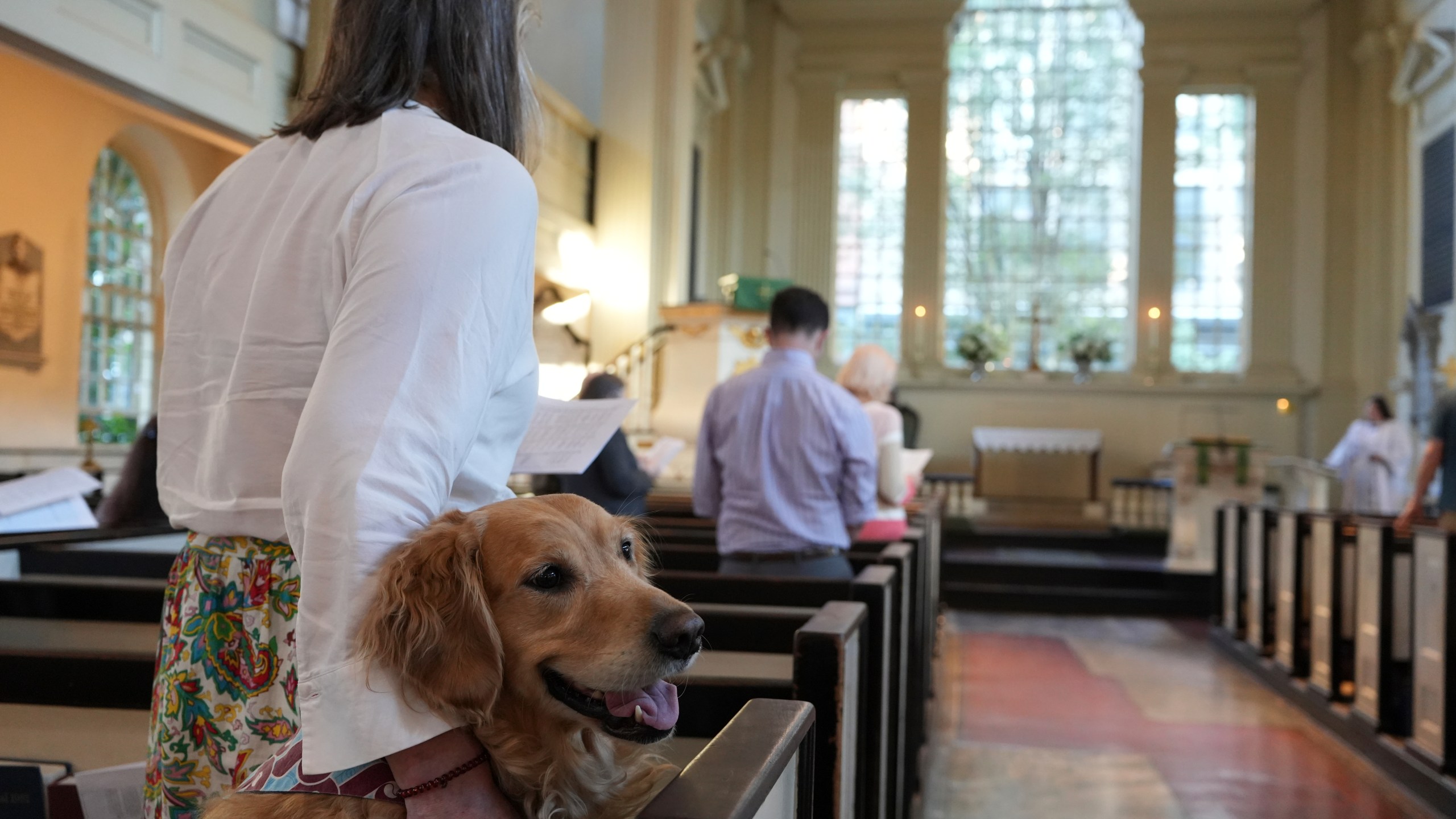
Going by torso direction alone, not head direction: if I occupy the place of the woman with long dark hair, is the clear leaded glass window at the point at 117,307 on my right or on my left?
on my left

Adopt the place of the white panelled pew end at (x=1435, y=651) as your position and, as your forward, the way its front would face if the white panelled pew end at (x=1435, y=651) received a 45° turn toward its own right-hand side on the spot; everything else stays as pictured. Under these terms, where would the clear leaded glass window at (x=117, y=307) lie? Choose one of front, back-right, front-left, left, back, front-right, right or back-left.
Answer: back-left

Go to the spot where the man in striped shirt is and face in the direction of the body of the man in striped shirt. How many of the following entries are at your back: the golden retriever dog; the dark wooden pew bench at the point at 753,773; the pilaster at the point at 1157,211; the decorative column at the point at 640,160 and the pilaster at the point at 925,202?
2

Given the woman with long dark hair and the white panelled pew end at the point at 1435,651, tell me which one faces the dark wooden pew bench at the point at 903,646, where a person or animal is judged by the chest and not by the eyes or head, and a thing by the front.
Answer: the woman with long dark hair

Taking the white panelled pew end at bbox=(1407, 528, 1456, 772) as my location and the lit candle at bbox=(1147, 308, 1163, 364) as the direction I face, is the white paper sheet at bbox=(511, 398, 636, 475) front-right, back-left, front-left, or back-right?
back-left

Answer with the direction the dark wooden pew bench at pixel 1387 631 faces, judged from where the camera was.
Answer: facing away from the viewer

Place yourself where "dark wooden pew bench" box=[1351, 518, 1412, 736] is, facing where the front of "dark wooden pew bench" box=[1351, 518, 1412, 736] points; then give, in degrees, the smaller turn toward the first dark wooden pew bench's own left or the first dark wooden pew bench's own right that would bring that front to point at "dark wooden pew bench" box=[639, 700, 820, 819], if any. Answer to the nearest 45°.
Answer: approximately 180°

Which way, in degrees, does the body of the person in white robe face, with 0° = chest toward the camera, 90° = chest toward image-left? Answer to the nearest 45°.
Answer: approximately 45°

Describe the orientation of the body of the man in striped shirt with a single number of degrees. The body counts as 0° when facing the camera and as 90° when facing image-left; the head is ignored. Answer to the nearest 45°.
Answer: approximately 180°

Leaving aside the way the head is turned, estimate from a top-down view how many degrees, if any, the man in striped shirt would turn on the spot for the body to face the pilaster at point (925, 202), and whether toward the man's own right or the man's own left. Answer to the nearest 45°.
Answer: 0° — they already face it

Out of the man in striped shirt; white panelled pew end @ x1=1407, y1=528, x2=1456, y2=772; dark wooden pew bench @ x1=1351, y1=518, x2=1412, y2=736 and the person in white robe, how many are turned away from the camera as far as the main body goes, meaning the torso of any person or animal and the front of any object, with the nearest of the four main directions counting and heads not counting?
3

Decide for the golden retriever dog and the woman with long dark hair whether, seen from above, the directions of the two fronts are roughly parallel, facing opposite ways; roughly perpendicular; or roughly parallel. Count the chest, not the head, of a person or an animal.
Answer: roughly perpendicular

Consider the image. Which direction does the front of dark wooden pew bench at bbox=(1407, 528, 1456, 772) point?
away from the camera

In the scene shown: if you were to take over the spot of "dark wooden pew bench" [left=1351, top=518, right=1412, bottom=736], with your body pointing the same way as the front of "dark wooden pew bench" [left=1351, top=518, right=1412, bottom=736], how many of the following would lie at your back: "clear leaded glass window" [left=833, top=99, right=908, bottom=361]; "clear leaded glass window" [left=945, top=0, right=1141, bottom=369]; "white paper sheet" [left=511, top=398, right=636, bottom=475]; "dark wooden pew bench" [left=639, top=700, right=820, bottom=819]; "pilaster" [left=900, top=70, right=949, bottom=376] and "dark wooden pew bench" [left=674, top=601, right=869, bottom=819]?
3

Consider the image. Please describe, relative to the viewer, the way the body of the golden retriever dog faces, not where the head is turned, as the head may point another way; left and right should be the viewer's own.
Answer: facing the viewer and to the right of the viewer

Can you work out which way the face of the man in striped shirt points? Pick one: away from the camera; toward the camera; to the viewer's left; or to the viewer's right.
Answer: away from the camera
